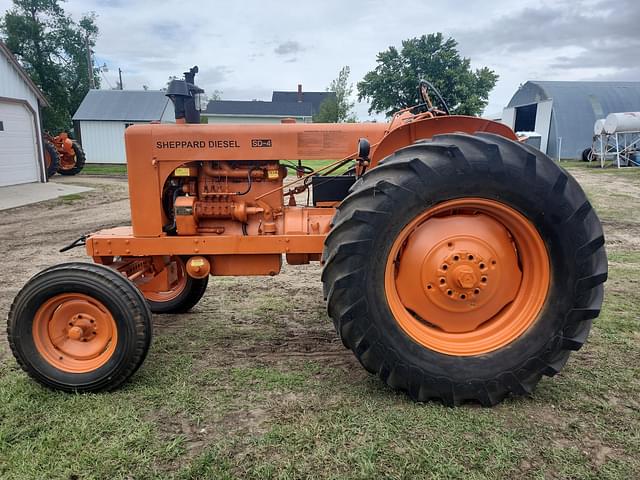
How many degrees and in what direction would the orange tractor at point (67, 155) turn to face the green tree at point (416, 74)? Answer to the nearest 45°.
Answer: approximately 135° to its right

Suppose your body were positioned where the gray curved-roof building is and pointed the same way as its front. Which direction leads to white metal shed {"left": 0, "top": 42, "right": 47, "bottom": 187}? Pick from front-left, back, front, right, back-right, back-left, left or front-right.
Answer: front

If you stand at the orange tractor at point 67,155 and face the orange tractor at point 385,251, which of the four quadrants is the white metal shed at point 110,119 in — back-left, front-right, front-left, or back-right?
back-left

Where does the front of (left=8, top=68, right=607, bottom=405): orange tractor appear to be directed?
to the viewer's left

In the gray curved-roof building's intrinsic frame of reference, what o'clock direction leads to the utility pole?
The utility pole is roughly at 1 o'clock from the gray curved-roof building.

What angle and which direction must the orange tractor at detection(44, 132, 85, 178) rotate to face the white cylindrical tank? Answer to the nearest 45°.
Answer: approximately 135° to its right

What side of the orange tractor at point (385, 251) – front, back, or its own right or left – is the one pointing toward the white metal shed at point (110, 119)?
right

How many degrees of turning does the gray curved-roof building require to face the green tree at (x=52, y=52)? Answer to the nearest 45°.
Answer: approximately 45° to its right

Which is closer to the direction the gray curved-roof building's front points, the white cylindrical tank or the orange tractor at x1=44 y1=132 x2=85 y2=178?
the orange tractor

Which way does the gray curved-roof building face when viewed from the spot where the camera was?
facing the viewer and to the left of the viewer

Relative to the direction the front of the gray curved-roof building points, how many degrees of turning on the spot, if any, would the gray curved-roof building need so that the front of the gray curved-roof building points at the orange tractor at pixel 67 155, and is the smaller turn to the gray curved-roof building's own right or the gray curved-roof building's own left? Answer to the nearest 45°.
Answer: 0° — it already faces it

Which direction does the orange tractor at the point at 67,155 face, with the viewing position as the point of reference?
facing away from the viewer and to the left of the viewer

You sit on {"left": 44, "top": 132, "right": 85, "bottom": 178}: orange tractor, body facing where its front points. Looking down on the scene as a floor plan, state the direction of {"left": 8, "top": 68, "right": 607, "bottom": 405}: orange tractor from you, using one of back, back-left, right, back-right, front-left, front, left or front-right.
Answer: back-left

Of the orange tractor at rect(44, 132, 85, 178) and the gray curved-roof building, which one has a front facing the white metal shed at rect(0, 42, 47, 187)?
the gray curved-roof building
